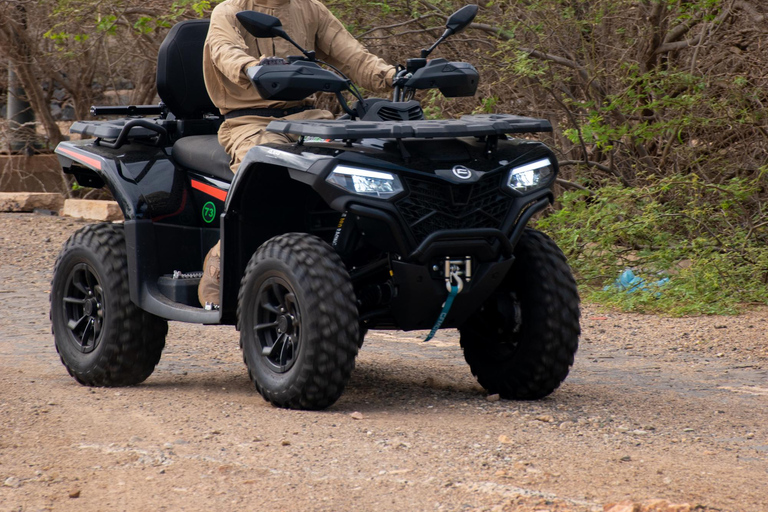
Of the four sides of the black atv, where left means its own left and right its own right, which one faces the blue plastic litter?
left

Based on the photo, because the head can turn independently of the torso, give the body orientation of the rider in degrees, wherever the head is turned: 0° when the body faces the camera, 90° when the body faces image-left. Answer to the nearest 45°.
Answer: approximately 315°

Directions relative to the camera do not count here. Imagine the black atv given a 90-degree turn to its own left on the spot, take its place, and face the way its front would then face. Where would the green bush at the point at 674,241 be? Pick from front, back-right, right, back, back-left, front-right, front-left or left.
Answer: front

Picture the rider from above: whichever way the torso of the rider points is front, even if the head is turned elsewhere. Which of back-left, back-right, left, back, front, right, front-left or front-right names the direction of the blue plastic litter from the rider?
left

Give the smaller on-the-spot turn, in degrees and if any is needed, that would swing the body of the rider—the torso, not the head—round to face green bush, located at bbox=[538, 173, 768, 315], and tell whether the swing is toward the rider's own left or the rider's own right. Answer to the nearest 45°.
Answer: approximately 90° to the rider's own left

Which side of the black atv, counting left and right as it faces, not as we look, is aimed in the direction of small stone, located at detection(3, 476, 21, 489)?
right
